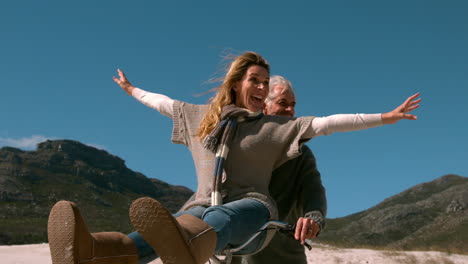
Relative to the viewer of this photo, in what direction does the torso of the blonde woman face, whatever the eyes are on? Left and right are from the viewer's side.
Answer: facing the viewer and to the left of the viewer

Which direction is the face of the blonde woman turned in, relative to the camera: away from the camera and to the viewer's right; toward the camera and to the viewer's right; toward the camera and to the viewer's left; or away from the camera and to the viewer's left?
toward the camera and to the viewer's right
